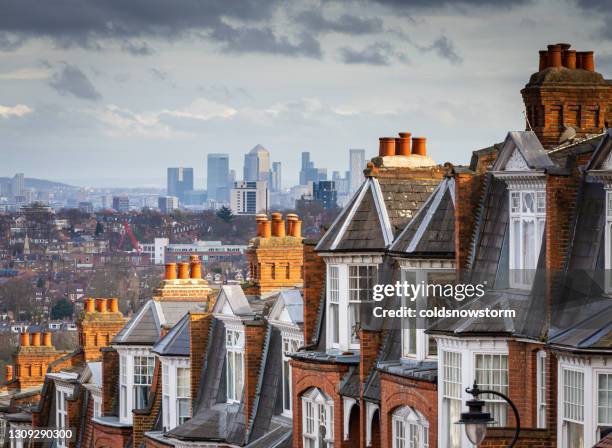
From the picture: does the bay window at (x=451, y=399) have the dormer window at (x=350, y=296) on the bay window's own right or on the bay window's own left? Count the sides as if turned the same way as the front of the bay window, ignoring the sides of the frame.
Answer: on the bay window's own right

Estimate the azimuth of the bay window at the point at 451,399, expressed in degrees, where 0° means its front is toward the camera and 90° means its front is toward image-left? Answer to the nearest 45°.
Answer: approximately 45°
